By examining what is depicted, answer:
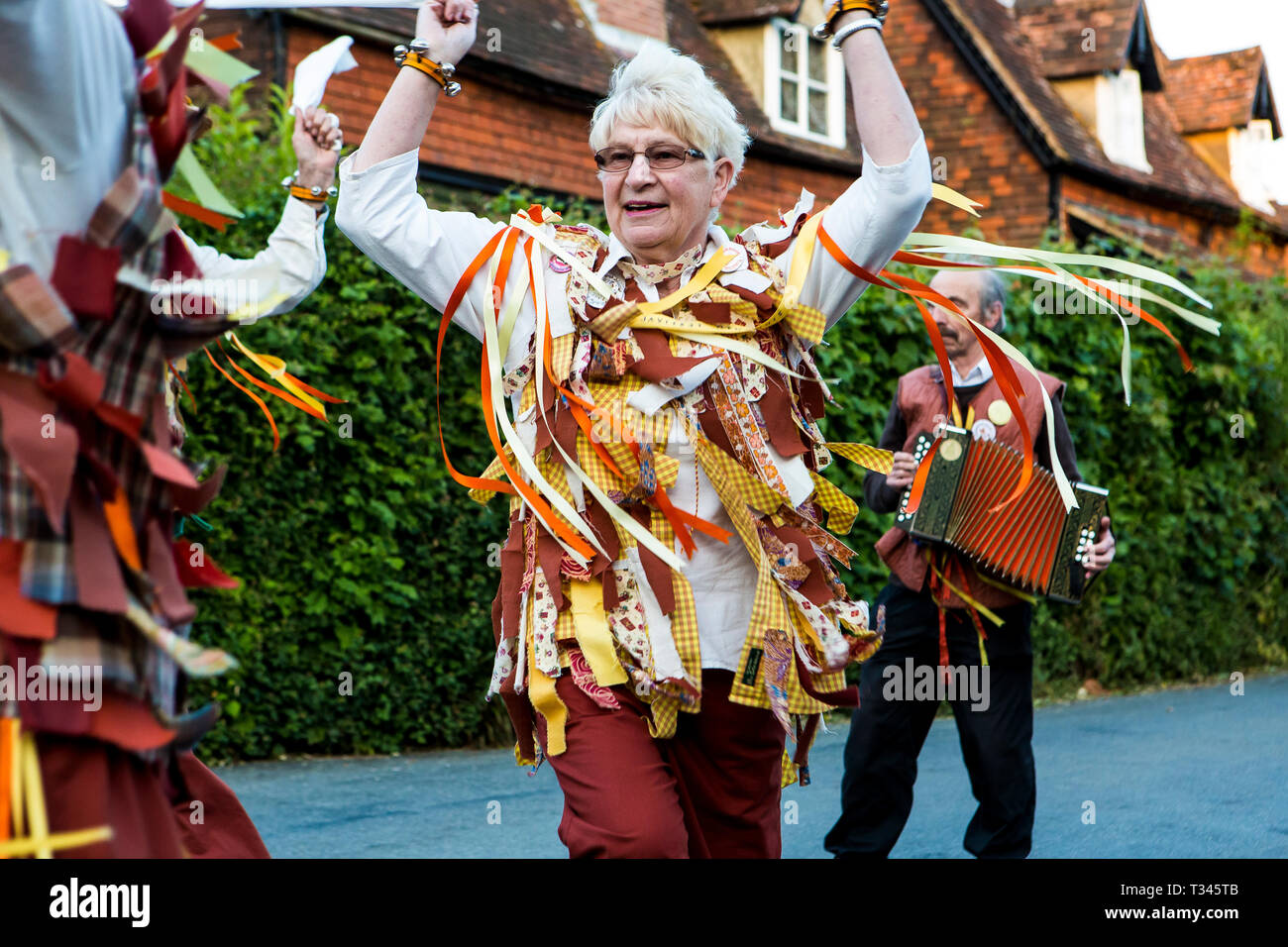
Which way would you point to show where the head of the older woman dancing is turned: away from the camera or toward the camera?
toward the camera

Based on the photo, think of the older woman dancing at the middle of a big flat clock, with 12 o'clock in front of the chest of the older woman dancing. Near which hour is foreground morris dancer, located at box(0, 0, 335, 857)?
The foreground morris dancer is roughly at 1 o'clock from the older woman dancing.

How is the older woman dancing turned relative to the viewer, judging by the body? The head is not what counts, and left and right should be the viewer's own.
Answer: facing the viewer
